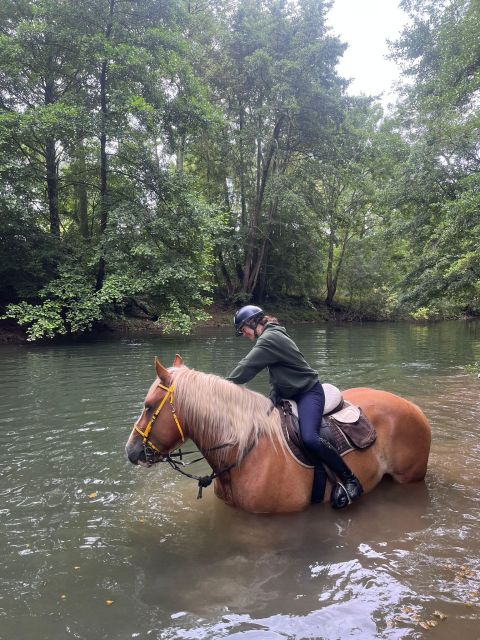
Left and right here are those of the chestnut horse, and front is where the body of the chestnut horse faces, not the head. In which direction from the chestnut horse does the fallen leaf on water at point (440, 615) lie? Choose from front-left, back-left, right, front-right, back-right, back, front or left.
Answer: back-left

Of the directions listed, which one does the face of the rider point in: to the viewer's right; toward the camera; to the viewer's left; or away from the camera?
to the viewer's left

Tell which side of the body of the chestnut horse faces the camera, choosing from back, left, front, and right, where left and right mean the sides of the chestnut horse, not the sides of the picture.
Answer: left

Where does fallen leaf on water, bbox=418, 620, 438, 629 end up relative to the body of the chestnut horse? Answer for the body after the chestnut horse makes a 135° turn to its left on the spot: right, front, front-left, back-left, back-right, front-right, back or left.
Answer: front
